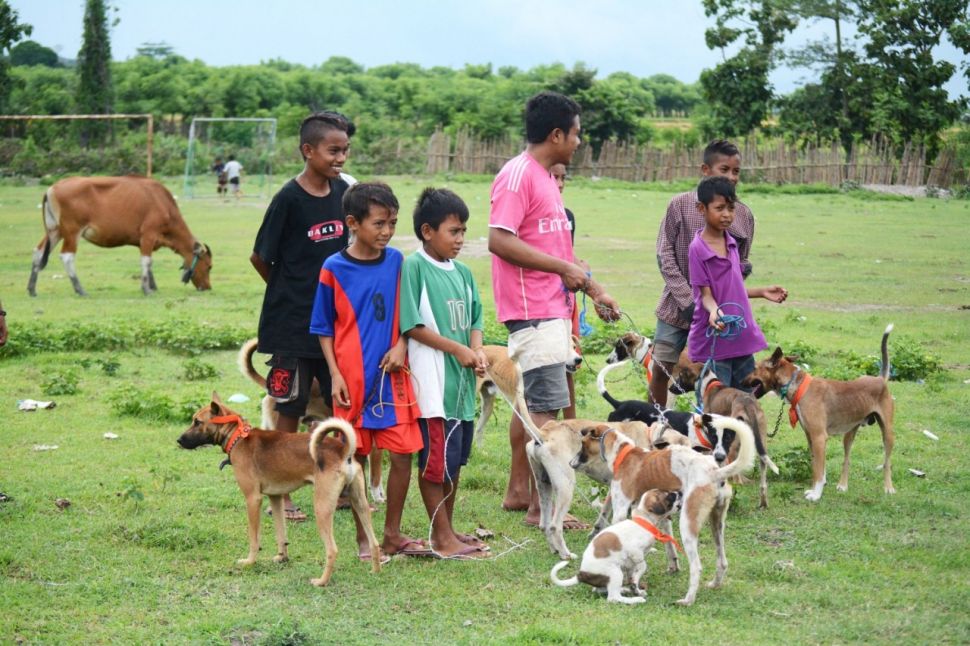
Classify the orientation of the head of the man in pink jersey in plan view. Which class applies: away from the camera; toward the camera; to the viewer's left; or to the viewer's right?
to the viewer's right

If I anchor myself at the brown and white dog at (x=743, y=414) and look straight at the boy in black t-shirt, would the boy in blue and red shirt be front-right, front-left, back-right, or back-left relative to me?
front-left

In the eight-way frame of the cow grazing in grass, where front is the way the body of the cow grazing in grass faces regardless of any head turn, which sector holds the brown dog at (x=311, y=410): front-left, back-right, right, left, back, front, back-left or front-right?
right

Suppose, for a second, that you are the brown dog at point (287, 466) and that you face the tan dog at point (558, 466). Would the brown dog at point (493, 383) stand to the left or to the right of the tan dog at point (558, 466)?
left

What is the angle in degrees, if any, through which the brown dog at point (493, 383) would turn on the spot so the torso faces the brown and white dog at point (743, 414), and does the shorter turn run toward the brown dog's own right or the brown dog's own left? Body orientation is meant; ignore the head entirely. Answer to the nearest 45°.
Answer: approximately 45° to the brown dog's own right

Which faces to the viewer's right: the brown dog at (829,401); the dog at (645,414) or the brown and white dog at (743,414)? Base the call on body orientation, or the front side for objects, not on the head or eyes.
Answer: the dog at (645,414)

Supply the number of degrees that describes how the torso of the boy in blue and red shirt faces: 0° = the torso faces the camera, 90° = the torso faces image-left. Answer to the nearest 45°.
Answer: approximately 315°

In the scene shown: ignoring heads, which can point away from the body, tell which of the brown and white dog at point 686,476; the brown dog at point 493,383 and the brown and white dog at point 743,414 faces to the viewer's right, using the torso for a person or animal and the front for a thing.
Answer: the brown dog

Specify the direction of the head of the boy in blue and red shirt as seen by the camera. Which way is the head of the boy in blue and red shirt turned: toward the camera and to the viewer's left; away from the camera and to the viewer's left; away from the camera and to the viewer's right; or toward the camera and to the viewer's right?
toward the camera and to the viewer's right

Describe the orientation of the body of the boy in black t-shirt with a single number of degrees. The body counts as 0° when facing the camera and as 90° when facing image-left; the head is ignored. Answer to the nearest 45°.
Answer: approximately 315°

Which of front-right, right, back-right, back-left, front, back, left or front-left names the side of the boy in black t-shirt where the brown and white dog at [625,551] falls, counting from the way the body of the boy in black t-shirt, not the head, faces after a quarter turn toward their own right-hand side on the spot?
left

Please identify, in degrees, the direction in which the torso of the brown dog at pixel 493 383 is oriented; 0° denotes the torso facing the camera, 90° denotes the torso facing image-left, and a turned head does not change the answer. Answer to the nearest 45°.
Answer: approximately 270°

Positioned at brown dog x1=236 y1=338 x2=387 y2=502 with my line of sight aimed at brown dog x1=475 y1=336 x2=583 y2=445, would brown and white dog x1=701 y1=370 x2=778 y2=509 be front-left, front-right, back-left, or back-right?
front-right
